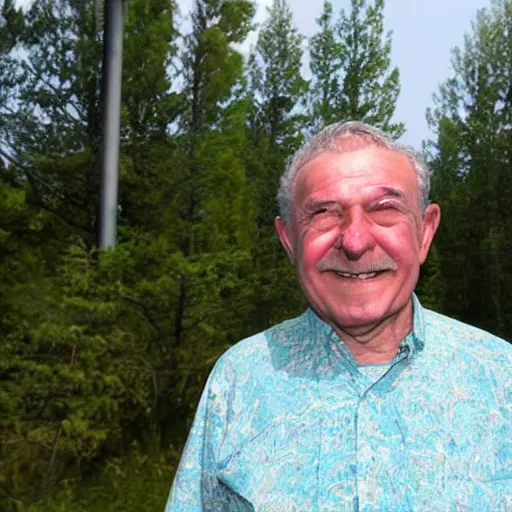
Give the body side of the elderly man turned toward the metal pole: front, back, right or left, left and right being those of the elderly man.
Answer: back

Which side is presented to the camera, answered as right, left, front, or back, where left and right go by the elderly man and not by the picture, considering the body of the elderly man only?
front

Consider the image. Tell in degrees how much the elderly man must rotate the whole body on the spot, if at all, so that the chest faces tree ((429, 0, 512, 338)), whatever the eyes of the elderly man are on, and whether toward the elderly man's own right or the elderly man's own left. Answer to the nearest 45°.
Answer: approximately 180°

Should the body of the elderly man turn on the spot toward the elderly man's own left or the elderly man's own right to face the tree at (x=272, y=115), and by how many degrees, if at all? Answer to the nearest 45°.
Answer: approximately 180°
